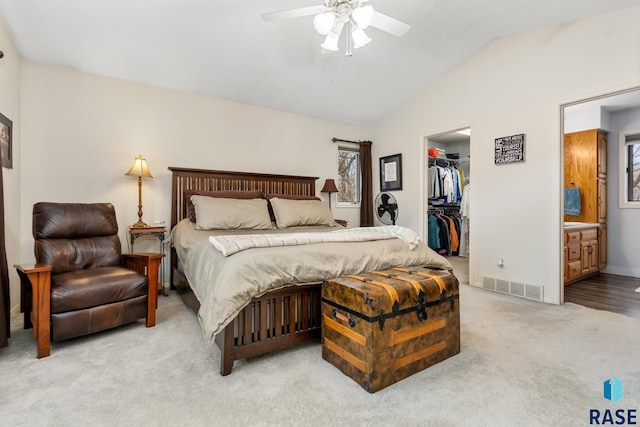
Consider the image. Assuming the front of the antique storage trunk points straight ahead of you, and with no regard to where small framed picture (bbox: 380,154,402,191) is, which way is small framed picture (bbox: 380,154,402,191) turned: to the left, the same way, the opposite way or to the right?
to the right

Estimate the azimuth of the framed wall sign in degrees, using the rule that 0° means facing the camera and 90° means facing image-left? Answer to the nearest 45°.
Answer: approximately 45°

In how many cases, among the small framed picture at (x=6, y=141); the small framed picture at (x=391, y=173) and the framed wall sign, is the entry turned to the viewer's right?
1

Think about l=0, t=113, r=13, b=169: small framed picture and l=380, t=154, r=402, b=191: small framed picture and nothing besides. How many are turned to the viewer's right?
1

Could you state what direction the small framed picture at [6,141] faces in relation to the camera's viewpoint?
facing to the right of the viewer

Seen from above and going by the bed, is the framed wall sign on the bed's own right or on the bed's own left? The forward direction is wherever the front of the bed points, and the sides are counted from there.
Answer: on the bed's own left

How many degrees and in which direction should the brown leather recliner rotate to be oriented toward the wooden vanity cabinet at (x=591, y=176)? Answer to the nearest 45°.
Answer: approximately 45° to its left

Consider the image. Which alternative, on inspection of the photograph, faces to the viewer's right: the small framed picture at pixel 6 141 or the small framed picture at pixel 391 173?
the small framed picture at pixel 6 141

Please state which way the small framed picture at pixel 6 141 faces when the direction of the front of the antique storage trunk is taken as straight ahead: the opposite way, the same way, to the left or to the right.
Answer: to the left
